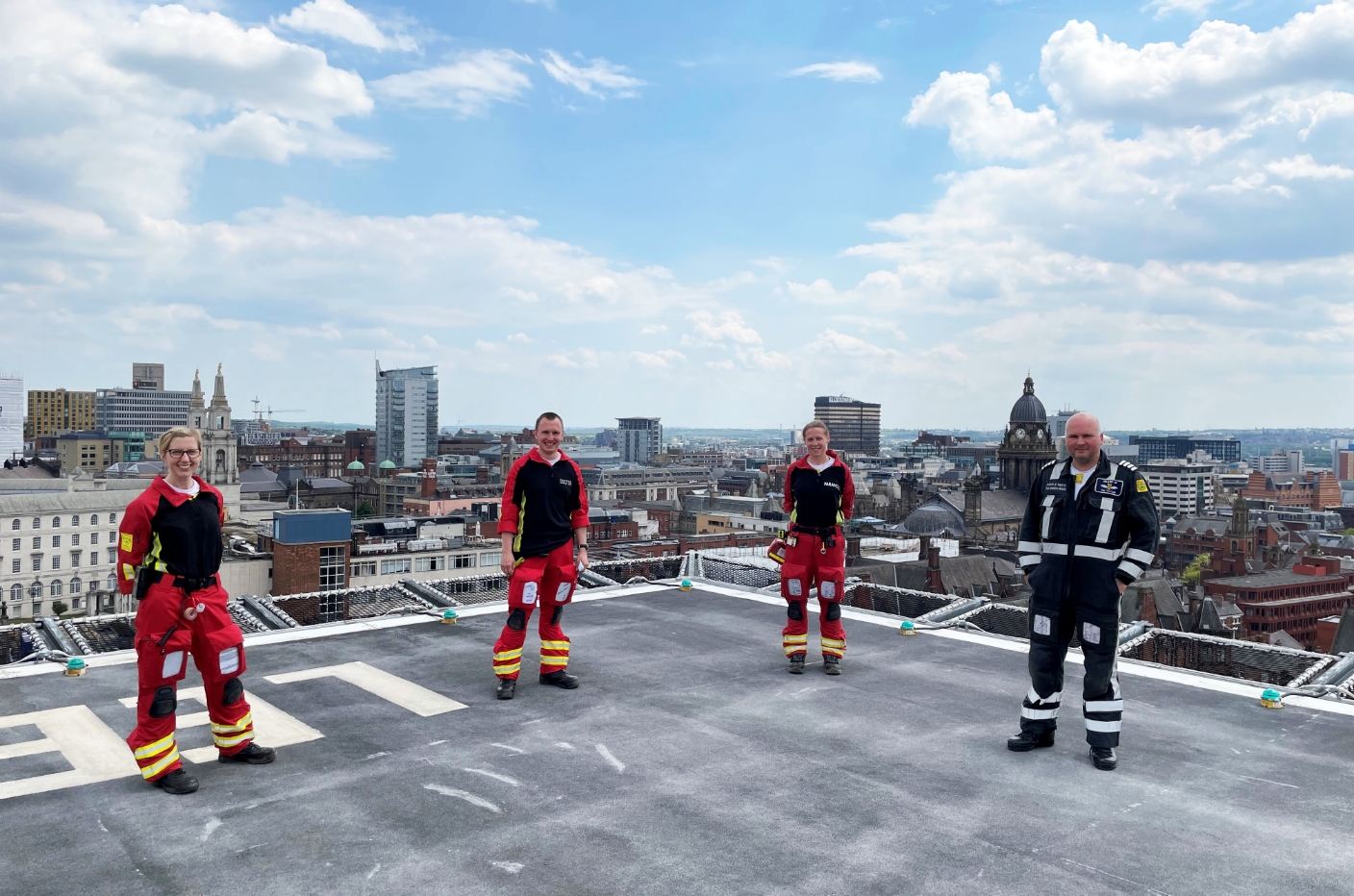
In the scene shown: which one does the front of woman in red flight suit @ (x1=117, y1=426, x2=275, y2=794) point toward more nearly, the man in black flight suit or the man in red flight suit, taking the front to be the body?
the man in black flight suit

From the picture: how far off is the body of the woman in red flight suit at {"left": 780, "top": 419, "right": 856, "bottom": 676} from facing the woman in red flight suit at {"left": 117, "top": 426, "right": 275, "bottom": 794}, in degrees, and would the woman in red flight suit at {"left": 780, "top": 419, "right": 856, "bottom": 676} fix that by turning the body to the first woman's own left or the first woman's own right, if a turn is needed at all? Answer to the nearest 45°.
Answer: approximately 45° to the first woman's own right

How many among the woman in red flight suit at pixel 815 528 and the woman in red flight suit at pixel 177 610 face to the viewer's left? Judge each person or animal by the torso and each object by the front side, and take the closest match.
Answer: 0

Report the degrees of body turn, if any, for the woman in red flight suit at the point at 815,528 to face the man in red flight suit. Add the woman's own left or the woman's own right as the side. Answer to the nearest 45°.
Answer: approximately 45° to the woman's own right

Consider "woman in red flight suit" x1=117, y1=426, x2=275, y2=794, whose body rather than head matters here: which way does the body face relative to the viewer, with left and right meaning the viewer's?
facing the viewer and to the right of the viewer

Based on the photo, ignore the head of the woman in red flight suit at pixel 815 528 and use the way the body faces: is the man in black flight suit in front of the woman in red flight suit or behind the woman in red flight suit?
in front

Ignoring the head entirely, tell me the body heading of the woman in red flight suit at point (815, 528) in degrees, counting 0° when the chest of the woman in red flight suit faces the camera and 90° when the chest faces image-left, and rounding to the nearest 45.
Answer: approximately 0°
